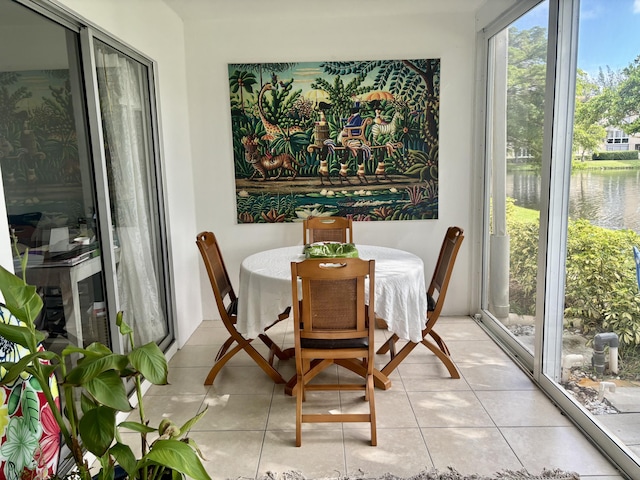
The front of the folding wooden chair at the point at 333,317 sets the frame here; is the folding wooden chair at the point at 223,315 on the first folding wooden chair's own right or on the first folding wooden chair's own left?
on the first folding wooden chair's own left

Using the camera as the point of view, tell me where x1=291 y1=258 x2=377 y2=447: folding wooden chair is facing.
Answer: facing away from the viewer

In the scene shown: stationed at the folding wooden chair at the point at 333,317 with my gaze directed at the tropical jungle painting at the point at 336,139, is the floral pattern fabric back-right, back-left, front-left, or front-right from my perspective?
back-left

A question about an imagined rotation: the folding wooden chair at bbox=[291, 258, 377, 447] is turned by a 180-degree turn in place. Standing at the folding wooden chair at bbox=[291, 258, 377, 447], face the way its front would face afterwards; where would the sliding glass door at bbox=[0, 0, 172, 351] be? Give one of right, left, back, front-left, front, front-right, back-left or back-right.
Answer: right

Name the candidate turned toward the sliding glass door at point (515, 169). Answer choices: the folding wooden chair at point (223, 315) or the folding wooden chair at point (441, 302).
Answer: the folding wooden chair at point (223, 315)

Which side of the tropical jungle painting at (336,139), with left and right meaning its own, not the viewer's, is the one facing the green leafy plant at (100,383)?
front

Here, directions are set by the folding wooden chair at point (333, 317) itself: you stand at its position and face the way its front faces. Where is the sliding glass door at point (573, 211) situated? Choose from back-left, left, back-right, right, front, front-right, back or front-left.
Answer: right

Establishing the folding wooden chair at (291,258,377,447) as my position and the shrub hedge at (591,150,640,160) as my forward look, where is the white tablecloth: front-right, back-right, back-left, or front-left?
front-left

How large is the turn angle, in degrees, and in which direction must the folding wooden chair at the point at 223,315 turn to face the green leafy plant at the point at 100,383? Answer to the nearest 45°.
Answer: approximately 90° to its right

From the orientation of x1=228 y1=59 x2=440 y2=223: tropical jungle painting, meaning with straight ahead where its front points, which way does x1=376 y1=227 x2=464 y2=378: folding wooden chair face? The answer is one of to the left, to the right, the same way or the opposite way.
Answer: to the right

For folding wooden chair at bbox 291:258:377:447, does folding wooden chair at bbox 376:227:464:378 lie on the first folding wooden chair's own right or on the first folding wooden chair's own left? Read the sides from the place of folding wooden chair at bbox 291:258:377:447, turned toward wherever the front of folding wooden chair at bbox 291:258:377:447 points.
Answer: on the first folding wooden chair's own right

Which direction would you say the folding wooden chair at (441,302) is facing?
to the viewer's left

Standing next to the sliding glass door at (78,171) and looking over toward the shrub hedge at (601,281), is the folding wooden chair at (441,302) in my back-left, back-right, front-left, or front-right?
front-left

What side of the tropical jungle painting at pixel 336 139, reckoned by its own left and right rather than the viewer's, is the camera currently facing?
front

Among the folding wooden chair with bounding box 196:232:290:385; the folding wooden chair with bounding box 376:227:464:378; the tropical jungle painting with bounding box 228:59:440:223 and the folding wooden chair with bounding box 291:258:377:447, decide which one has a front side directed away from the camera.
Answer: the folding wooden chair with bounding box 291:258:377:447

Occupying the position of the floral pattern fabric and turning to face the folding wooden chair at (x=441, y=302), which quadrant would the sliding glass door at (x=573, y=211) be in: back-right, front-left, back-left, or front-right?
front-right

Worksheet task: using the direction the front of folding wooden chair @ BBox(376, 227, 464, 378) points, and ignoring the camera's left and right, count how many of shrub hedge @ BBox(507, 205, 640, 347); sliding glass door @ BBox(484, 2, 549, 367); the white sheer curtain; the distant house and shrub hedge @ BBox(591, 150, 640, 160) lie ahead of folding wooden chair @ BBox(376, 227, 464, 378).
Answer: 1

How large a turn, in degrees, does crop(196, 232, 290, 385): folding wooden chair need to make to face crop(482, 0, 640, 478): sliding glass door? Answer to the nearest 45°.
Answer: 0° — it already faces it

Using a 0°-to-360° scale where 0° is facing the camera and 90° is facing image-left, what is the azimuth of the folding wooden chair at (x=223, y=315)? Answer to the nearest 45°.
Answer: approximately 270°

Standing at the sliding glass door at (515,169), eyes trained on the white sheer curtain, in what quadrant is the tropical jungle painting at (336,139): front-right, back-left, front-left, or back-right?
front-right

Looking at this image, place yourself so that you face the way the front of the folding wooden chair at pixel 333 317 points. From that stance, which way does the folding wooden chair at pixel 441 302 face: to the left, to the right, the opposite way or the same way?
to the left

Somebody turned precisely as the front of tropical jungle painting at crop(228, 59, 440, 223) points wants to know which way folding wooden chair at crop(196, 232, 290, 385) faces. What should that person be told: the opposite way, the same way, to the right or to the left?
to the left
